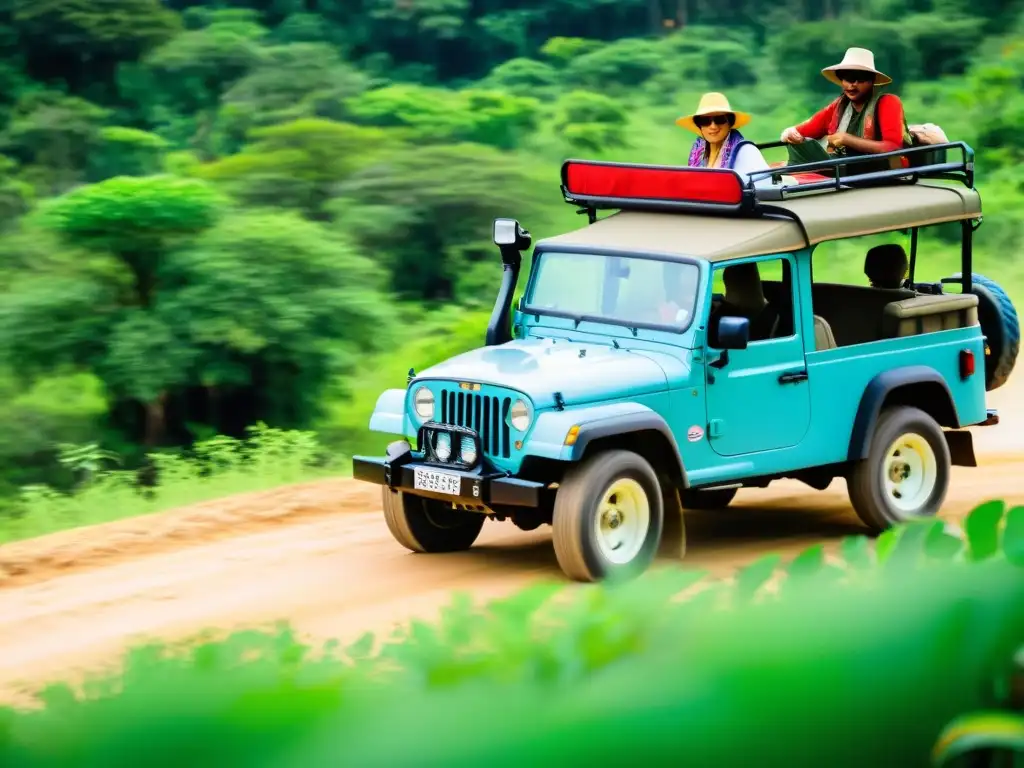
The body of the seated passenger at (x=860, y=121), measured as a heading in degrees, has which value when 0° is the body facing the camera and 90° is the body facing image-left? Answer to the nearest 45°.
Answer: approximately 45°

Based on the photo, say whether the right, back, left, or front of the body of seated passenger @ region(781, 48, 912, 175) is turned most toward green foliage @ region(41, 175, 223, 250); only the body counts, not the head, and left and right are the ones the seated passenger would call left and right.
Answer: right

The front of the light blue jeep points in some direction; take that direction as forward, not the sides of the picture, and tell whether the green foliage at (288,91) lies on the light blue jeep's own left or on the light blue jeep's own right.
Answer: on the light blue jeep's own right

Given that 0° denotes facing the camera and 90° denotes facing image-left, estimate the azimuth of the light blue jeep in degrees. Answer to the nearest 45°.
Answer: approximately 45°

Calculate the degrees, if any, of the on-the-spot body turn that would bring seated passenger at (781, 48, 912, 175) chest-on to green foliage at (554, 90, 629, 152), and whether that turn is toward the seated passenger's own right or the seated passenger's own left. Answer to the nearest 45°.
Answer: approximately 135° to the seated passenger's own right

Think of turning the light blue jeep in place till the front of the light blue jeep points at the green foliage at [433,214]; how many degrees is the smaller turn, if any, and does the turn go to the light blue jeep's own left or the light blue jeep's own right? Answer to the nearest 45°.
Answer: approximately 135° to the light blue jeep's own right

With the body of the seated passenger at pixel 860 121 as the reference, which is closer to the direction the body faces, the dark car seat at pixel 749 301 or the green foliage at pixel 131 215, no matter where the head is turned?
the dark car seat

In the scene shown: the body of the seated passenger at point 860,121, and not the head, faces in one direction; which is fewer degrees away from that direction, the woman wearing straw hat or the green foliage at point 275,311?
the woman wearing straw hat

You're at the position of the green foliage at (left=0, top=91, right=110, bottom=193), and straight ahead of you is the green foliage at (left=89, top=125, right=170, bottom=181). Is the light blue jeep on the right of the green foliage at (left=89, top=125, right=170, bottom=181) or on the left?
right

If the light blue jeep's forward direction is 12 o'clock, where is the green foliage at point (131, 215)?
The green foliage is roughly at 3 o'clock from the light blue jeep.
